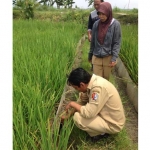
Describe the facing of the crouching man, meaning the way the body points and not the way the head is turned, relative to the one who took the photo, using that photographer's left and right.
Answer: facing to the left of the viewer

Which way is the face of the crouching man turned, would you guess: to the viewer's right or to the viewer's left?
to the viewer's left

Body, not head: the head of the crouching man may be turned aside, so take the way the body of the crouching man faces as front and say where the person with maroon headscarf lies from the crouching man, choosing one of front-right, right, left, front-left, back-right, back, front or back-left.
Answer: right
